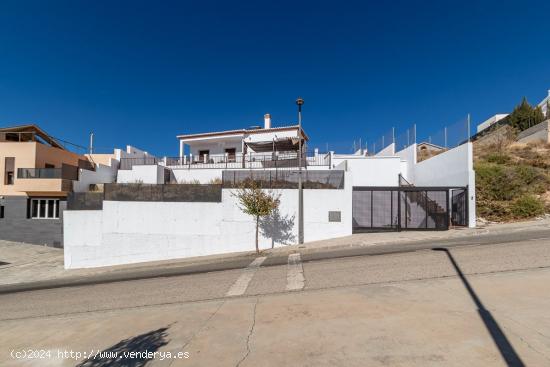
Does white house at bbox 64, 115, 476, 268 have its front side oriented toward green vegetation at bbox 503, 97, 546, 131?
no

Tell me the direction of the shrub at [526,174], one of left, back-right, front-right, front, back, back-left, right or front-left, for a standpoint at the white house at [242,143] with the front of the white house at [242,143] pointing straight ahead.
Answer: front-left

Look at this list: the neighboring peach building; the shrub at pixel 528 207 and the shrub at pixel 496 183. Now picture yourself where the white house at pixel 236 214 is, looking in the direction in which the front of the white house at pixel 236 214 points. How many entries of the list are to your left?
2

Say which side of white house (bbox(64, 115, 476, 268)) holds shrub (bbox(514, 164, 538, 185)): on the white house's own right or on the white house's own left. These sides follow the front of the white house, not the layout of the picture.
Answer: on the white house's own left

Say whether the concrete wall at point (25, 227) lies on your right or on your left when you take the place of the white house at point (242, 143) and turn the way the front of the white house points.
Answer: on your right

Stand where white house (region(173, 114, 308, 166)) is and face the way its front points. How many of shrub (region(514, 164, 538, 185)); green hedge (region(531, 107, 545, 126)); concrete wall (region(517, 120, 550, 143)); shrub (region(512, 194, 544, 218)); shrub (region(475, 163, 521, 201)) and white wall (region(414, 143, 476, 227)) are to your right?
0

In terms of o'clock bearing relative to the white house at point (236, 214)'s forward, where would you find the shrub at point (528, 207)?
The shrub is roughly at 9 o'clock from the white house.

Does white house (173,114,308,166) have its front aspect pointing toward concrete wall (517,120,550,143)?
no

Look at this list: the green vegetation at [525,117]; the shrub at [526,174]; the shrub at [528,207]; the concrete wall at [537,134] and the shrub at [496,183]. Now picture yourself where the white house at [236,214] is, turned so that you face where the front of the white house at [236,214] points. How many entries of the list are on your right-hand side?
0

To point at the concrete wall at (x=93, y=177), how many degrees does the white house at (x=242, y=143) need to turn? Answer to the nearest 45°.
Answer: approximately 45° to its right

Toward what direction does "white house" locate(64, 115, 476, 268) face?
toward the camera

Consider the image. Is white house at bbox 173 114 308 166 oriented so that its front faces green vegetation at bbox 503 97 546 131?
no

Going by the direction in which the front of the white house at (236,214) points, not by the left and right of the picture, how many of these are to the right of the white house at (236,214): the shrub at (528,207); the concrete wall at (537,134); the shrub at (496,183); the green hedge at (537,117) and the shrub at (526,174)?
0

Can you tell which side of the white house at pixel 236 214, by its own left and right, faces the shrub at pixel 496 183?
left

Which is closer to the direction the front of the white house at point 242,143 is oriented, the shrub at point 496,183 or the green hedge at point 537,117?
the shrub

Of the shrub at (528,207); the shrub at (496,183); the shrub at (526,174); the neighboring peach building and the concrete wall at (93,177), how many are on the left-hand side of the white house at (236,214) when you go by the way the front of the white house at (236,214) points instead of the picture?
3
